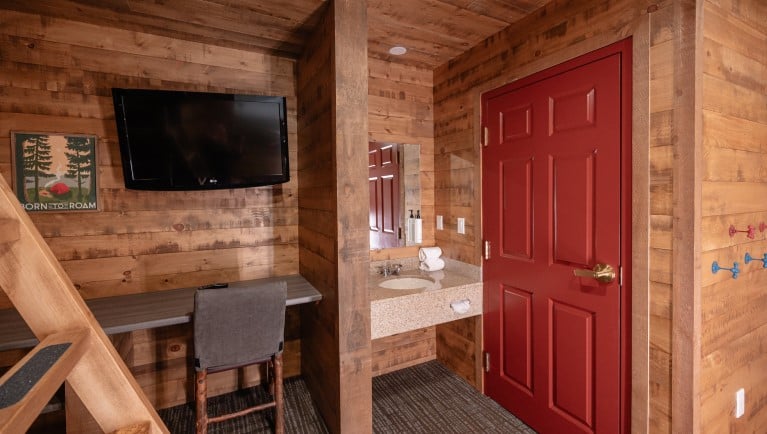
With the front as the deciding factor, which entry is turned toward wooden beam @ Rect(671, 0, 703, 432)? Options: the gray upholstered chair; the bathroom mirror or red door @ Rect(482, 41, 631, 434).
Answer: the bathroom mirror

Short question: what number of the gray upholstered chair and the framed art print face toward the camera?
1

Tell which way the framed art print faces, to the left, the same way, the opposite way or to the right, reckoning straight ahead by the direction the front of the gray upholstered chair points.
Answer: the opposite way

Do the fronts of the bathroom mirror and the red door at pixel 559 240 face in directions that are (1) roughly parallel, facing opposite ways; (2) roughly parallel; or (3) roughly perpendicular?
roughly perpendicular

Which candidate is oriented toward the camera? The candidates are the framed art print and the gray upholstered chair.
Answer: the framed art print

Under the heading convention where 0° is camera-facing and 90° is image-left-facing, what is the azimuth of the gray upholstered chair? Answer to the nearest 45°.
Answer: approximately 180°

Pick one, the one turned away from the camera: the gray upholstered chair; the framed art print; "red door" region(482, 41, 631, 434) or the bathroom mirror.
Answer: the gray upholstered chair

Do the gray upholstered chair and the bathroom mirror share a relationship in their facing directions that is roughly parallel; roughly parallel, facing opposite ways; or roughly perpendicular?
roughly parallel, facing opposite ways

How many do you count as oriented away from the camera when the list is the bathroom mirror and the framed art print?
0

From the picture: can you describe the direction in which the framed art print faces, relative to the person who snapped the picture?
facing the viewer

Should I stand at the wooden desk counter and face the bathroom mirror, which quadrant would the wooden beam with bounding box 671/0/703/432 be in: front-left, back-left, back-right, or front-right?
front-right

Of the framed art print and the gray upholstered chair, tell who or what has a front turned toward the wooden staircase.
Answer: the framed art print

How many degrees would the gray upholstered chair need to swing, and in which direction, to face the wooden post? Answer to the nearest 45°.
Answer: approximately 90° to its right

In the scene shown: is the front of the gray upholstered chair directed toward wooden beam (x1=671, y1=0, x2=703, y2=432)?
no

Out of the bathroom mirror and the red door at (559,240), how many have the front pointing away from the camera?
0
